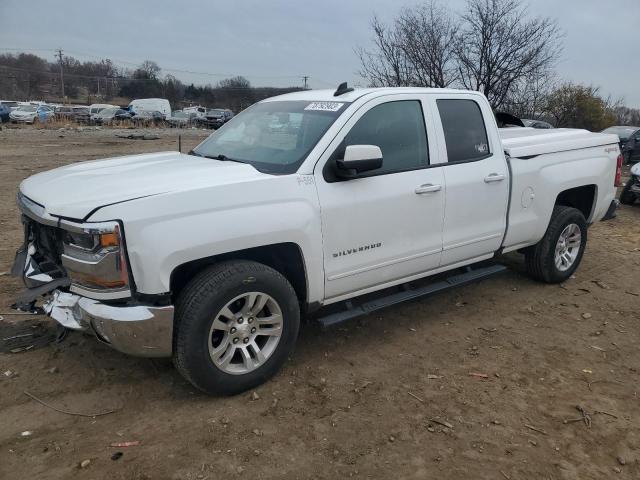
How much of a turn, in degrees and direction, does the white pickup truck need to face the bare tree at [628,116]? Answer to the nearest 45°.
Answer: approximately 180°

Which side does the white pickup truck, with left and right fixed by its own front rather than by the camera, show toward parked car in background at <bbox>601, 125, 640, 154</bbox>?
back

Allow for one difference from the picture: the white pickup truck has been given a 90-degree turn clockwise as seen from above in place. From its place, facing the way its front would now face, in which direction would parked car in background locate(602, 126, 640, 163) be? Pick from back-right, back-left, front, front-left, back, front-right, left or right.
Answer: right

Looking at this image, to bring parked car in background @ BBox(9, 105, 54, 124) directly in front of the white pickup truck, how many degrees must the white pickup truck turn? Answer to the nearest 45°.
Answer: approximately 90° to its right

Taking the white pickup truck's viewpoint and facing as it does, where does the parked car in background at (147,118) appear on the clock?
The parked car in background is roughly at 4 o'clock from the white pickup truck.

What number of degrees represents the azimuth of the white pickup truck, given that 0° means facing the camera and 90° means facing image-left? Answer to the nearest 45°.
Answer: approximately 45°

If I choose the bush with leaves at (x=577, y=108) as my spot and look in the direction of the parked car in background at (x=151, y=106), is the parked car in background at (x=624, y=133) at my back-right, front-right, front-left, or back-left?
back-left

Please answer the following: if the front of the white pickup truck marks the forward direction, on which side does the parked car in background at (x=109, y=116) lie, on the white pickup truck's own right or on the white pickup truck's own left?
on the white pickup truck's own right

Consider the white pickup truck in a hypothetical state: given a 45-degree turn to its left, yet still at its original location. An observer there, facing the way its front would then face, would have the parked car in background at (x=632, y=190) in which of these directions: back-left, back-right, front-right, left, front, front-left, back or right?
back-left
